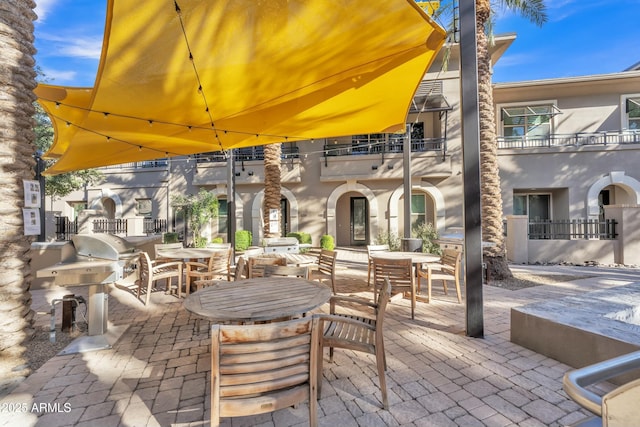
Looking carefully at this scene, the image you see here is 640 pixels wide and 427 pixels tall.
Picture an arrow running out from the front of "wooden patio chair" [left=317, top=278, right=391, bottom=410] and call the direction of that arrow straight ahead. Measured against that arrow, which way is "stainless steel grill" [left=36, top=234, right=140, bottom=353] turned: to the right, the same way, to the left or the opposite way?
the opposite way

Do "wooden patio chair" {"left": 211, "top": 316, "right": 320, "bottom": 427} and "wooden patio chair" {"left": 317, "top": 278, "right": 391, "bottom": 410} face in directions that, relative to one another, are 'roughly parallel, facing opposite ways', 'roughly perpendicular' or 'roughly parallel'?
roughly perpendicular

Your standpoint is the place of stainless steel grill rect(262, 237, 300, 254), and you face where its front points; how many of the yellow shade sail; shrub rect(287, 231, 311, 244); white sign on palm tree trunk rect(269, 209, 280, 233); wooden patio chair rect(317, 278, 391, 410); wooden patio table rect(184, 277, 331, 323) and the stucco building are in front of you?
3

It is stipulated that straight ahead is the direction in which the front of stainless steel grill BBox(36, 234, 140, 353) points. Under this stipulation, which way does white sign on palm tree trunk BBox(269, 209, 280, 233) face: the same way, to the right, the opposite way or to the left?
to the right

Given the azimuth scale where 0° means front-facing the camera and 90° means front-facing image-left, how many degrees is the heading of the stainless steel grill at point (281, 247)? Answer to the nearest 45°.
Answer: approximately 0°

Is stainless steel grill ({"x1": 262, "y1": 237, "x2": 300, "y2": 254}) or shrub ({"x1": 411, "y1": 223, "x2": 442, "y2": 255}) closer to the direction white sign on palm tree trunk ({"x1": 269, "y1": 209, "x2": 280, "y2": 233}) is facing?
the stainless steel grill

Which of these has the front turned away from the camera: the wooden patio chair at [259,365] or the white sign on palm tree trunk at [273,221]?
the wooden patio chair

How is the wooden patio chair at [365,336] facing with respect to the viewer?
to the viewer's left

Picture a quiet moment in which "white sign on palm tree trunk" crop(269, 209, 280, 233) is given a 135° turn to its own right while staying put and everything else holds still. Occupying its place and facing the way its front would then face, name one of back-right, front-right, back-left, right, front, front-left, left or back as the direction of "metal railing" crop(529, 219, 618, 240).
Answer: back-right

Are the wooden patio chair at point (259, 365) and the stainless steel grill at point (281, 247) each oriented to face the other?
yes

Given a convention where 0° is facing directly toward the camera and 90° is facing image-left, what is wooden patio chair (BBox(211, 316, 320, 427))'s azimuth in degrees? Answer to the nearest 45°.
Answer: approximately 180°

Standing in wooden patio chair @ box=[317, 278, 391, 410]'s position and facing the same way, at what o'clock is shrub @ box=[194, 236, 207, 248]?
The shrub is roughly at 2 o'clock from the wooden patio chair.
